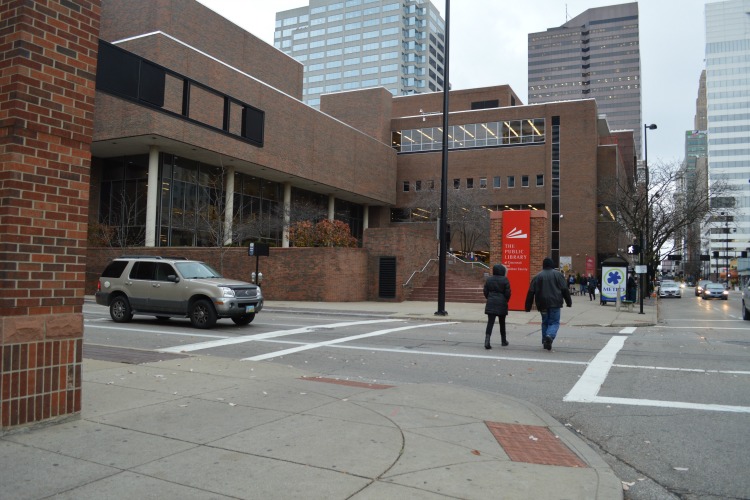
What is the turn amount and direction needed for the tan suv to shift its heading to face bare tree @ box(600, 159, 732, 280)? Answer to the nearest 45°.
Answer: approximately 90° to its left

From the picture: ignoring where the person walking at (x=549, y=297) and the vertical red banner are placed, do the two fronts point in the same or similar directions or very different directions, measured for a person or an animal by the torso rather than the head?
very different directions

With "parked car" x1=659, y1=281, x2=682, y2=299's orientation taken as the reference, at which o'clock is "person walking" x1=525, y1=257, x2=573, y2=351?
The person walking is roughly at 12 o'clock from the parked car.

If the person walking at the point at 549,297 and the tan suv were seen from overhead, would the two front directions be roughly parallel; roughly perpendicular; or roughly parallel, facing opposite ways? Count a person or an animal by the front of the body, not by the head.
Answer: roughly perpendicular

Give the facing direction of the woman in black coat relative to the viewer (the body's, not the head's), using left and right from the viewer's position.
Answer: facing away from the viewer

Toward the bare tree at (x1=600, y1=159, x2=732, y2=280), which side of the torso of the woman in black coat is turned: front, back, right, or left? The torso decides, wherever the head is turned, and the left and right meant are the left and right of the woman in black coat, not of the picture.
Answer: front

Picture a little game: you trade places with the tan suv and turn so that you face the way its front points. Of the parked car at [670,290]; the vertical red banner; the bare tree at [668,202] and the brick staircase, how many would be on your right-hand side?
0

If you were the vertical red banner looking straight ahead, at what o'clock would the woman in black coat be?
The woman in black coat is roughly at 12 o'clock from the vertical red banner.

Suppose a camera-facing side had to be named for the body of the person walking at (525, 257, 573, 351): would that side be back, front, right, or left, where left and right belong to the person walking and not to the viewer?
back

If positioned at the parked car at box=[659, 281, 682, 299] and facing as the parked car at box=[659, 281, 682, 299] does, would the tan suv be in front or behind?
in front

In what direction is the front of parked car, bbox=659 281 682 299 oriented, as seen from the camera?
facing the viewer

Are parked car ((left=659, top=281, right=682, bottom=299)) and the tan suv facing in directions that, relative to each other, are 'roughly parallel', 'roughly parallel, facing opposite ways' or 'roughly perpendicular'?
roughly perpendicular

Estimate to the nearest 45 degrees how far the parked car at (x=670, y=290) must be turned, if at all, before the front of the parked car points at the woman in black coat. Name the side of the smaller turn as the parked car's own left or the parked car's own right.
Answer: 0° — it already faces them
